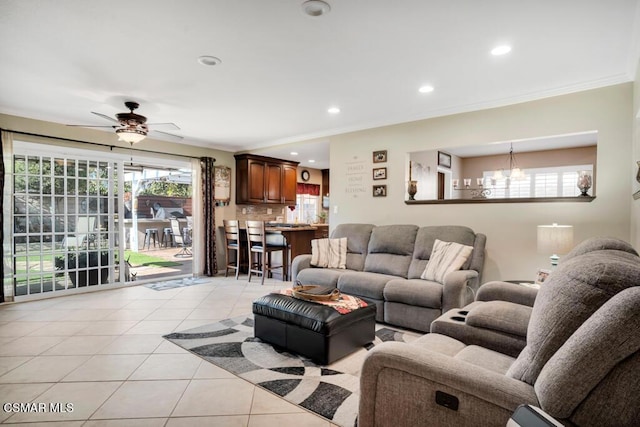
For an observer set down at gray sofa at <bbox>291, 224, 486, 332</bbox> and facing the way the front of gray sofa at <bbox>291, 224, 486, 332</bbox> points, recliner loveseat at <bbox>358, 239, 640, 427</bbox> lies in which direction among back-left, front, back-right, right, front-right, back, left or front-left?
front-left

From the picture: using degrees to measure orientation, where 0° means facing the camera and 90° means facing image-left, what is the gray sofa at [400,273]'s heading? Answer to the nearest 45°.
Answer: approximately 45°

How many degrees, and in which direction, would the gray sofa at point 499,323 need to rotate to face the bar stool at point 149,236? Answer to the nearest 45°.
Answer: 0° — it already faces it

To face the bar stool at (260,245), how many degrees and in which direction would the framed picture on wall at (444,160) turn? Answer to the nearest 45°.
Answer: approximately 90° to its right

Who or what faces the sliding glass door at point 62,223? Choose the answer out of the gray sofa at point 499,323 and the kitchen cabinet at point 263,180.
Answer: the gray sofa

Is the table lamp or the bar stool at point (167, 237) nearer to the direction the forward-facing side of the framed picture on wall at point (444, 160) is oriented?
the table lamp

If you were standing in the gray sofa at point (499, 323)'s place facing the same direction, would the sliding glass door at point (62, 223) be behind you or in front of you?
in front

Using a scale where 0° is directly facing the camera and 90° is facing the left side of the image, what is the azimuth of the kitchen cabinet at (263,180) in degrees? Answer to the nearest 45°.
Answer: approximately 315°

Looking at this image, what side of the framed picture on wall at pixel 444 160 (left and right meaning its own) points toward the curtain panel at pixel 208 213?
right

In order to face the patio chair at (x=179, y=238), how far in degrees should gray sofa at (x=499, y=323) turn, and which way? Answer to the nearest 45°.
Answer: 0° — it already faces it

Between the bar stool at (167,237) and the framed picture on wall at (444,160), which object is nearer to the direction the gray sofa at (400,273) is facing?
the bar stool

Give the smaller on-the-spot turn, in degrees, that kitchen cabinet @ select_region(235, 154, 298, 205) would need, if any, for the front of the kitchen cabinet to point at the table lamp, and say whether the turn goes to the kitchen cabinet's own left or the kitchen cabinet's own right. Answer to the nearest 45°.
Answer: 0° — it already faces it

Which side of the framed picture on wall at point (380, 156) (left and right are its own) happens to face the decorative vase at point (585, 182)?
left

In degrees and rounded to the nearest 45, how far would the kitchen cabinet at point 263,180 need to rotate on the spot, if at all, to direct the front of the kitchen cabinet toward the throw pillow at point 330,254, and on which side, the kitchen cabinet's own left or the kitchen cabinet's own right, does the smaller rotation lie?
approximately 45° to the kitchen cabinet's own right

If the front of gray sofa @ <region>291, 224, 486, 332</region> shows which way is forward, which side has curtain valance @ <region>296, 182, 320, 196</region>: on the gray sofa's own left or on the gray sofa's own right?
on the gray sofa's own right

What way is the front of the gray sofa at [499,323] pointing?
to the viewer's left
